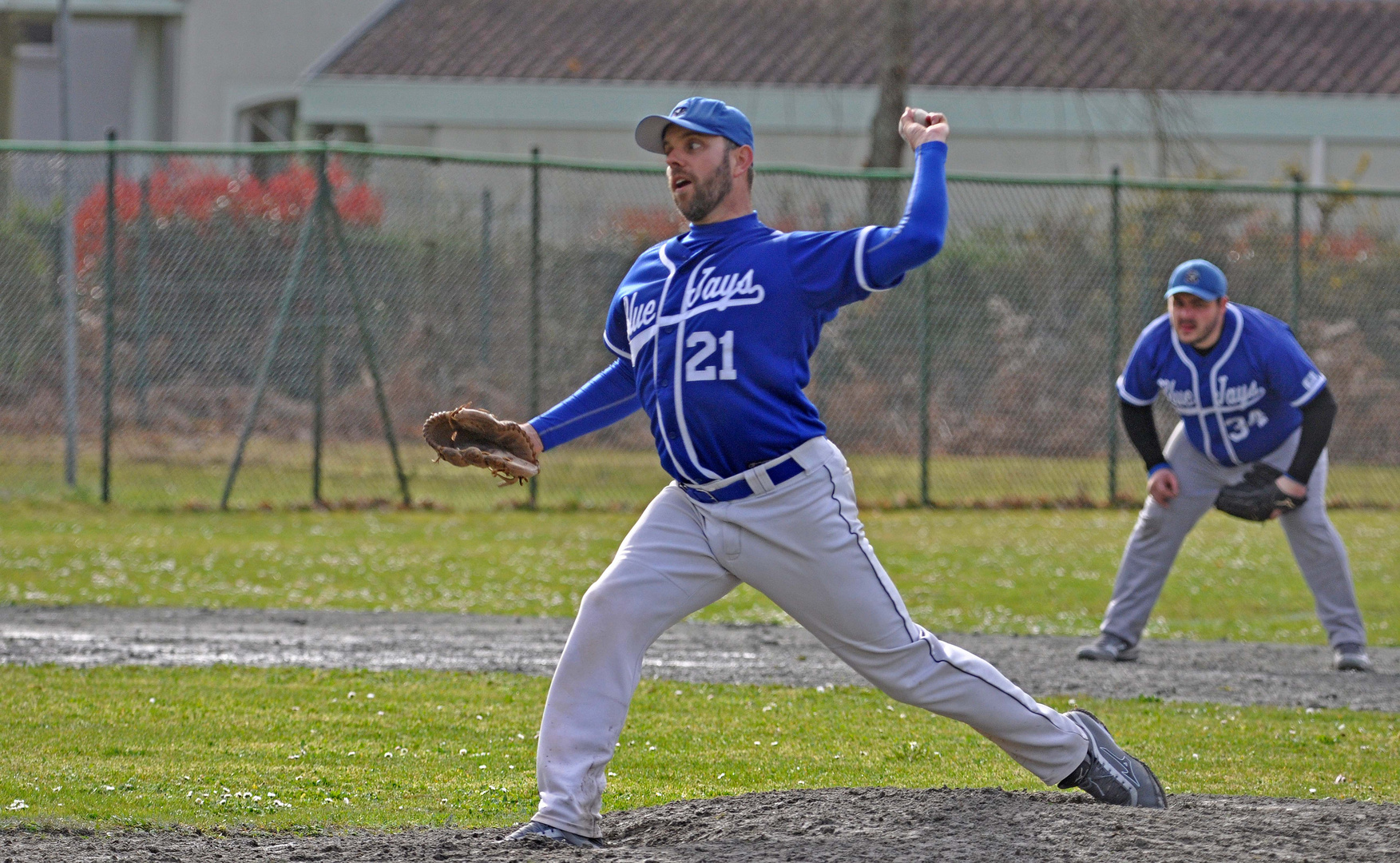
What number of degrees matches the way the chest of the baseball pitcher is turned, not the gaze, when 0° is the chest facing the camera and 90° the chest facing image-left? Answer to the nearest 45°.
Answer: approximately 45°

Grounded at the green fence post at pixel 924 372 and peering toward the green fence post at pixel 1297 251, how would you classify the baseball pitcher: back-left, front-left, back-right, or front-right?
back-right

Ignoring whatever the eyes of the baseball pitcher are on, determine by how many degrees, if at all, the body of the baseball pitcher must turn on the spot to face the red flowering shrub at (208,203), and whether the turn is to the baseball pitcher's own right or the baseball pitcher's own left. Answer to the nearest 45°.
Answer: approximately 90° to the baseball pitcher's own right

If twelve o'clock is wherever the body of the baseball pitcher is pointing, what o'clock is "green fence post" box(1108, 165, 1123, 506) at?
The green fence post is roughly at 5 o'clock from the baseball pitcher.

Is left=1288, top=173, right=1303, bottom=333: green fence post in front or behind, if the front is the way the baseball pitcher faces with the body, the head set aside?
behind

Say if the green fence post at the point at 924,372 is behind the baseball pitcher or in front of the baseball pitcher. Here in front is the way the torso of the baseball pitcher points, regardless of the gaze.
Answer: behind
